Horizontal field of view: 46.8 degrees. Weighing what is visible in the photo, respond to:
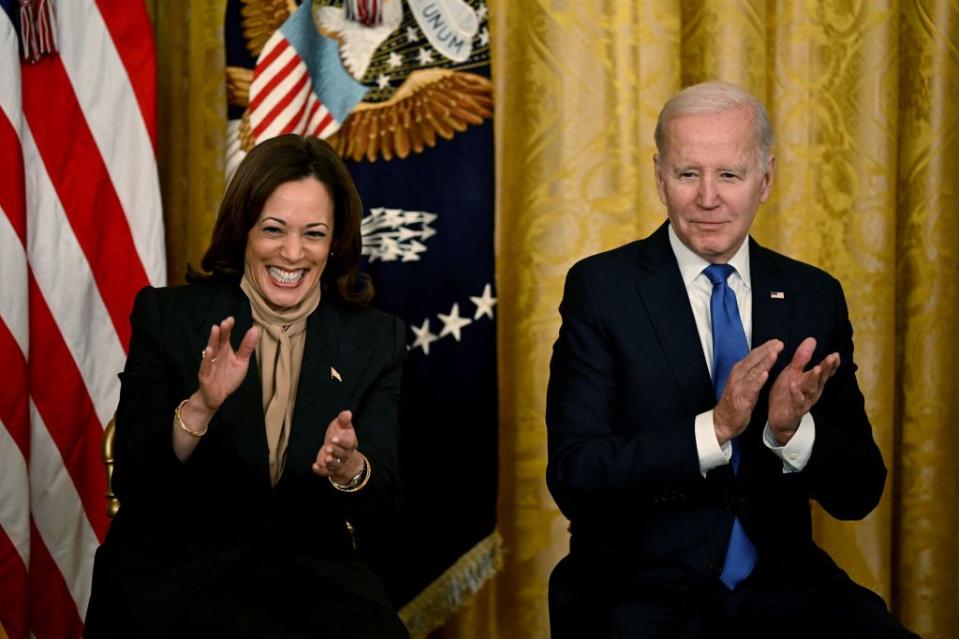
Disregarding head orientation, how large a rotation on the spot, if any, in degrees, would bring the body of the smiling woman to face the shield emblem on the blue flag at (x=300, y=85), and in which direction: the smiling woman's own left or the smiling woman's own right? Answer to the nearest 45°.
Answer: approximately 180°

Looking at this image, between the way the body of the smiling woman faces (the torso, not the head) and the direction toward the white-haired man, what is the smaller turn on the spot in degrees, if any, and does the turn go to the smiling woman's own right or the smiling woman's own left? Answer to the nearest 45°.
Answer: approximately 90° to the smiling woman's own left

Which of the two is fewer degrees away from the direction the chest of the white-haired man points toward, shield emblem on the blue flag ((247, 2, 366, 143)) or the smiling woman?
the smiling woman

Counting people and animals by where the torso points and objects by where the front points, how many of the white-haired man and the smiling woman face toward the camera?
2

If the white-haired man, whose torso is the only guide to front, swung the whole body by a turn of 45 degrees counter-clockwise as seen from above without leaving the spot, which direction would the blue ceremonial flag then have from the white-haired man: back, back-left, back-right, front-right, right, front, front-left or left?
back

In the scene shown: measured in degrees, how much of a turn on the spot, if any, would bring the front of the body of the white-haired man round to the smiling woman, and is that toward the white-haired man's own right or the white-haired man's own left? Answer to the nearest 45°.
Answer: approximately 90° to the white-haired man's own right

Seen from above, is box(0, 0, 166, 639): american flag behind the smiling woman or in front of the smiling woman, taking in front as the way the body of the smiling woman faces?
behind
